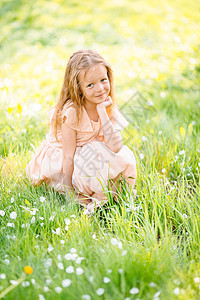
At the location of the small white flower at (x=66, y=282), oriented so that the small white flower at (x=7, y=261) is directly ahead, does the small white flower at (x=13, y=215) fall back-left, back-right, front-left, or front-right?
front-right

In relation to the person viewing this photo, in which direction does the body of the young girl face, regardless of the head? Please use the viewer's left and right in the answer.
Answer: facing the viewer and to the right of the viewer

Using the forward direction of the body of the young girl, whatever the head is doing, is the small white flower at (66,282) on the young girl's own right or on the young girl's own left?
on the young girl's own right

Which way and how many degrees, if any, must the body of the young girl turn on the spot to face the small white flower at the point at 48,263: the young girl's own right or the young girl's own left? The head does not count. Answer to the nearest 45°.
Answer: approximately 45° to the young girl's own right

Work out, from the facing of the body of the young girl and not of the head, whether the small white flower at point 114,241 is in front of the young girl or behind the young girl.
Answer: in front

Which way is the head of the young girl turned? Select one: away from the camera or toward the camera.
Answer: toward the camera

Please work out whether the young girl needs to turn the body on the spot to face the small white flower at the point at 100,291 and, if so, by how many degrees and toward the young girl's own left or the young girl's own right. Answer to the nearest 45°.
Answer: approximately 45° to the young girl's own right

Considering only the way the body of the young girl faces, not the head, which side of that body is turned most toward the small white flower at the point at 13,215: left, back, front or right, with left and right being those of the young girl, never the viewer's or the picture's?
right
